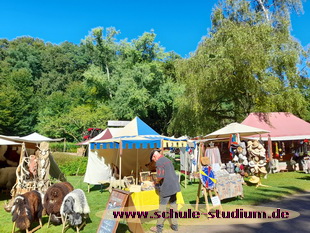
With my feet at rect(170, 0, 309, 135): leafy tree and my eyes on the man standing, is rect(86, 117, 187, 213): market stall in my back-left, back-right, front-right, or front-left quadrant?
front-right

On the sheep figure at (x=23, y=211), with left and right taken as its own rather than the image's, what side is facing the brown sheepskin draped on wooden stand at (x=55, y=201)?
back

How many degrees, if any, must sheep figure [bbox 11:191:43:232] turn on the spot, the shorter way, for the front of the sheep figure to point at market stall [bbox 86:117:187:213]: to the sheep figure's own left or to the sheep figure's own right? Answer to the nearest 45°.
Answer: approximately 180°

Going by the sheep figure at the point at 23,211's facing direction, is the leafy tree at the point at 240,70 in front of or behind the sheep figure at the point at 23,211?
behind

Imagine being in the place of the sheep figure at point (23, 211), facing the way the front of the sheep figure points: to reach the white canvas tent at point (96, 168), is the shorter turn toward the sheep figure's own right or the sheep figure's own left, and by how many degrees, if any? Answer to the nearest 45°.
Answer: approximately 180°

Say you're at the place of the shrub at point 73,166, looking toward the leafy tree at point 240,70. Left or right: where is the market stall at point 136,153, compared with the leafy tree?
right

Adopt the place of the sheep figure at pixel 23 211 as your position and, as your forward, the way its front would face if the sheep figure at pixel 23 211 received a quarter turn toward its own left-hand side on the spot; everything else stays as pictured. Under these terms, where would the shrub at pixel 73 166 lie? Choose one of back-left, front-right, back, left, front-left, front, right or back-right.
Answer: back-left
